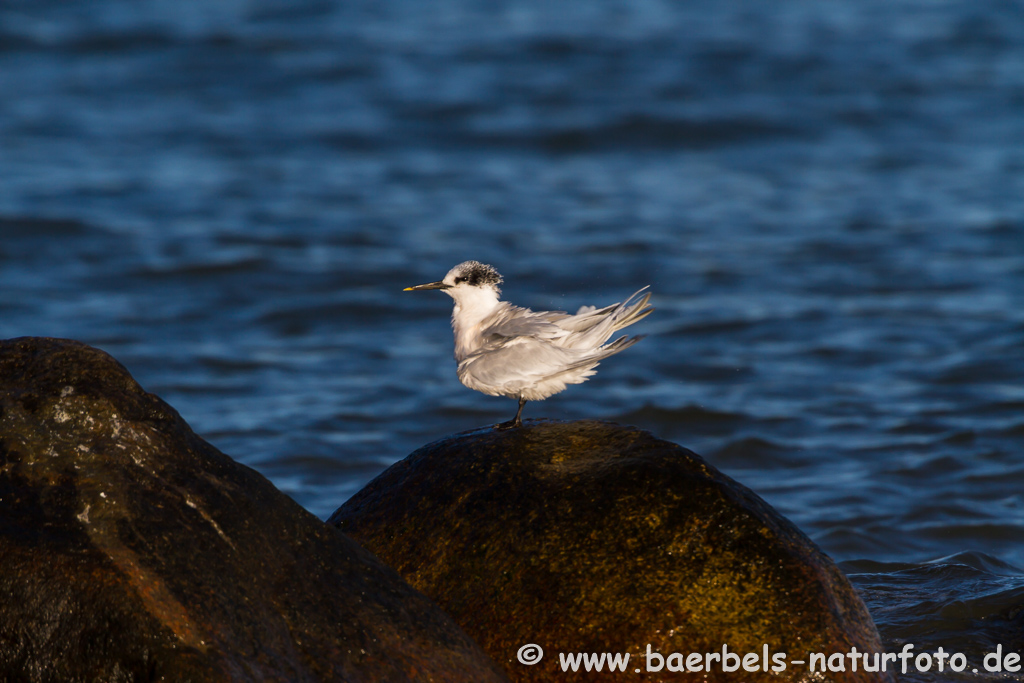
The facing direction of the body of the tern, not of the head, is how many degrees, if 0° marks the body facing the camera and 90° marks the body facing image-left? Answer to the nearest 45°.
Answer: approximately 90°

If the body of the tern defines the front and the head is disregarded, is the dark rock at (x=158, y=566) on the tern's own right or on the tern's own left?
on the tern's own left
